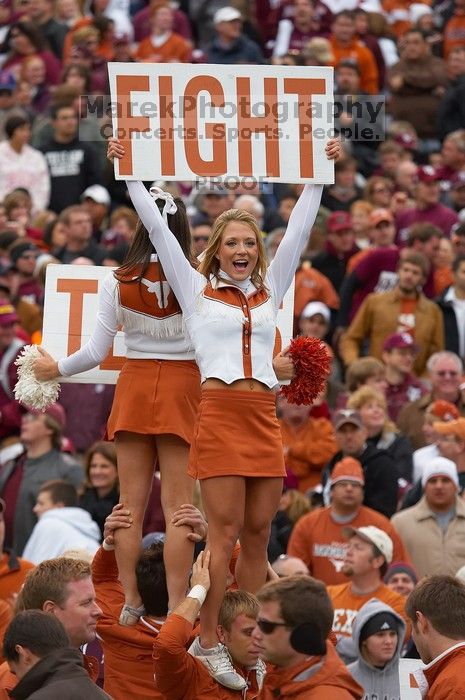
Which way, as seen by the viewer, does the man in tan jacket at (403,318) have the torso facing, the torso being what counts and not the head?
toward the camera

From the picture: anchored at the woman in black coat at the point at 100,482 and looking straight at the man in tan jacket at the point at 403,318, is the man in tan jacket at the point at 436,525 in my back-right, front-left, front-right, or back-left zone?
front-right

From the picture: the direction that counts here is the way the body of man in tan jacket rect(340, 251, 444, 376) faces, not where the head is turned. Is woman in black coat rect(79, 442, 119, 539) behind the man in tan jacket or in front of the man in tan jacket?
in front

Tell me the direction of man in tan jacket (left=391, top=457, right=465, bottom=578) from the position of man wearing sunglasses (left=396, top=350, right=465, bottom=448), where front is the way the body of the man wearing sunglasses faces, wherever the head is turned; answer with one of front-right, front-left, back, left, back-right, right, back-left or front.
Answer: front

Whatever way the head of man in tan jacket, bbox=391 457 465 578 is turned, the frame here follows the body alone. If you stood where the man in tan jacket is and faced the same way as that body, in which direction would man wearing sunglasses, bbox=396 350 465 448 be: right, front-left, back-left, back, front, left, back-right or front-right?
back

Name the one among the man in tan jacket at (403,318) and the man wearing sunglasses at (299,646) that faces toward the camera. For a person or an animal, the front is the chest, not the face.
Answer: the man in tan jacket

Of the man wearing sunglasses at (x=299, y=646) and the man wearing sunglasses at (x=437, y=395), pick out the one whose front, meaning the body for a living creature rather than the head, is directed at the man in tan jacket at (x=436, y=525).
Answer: the man wearing sunglasses at (x=437, y=395)

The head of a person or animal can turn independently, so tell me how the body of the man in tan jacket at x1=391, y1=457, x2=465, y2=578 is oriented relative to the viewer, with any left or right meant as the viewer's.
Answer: facing the viewer

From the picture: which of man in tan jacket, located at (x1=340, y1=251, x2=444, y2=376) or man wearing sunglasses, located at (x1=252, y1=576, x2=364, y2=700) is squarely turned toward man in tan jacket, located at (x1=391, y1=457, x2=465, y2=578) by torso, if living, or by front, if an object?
man in tan jacket, located at (x1=340, y1=251, x2=444, y2=376)

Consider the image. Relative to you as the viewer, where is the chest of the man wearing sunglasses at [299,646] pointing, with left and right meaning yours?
facing to the left of the viewer

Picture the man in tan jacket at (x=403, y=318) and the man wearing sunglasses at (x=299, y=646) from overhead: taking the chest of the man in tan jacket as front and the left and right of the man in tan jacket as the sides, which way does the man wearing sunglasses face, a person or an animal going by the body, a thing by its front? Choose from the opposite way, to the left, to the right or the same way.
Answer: to the right

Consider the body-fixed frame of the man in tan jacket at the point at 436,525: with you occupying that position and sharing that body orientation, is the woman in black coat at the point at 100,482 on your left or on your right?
on your right

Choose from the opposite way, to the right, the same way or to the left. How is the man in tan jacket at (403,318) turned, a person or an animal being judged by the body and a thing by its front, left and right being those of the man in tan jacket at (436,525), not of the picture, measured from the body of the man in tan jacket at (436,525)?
the same way

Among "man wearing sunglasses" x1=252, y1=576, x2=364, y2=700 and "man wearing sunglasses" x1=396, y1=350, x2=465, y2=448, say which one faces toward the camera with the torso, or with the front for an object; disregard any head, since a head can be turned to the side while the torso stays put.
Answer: "man wearing sunglasses" x1=396, y1=350, x2=465, y2=448
